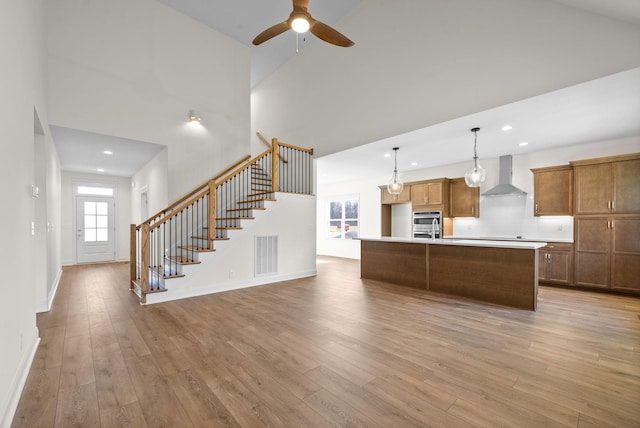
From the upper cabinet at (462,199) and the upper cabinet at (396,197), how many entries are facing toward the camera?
2

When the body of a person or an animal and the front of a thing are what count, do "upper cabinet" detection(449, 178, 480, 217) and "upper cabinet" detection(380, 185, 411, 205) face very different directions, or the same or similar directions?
same or similar directions

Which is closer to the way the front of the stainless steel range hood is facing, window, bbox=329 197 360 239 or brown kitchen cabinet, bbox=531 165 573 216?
the brown kitchen cabinet

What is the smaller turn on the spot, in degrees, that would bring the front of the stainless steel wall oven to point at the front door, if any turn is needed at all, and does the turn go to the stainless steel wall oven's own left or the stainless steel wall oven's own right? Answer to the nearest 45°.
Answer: approximately 90° to the stainless steel wall oven's own right

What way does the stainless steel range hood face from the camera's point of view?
toward the camera

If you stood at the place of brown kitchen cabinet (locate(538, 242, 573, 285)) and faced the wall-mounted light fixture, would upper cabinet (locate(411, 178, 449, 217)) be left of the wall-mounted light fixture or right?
right

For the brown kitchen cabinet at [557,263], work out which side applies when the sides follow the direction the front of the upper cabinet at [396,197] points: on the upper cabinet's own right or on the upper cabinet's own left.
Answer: on the upper cabinet's own left

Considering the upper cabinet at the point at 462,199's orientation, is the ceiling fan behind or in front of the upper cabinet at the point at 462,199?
in front

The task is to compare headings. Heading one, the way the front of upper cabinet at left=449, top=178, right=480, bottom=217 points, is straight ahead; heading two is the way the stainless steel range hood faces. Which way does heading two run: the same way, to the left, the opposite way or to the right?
the same way

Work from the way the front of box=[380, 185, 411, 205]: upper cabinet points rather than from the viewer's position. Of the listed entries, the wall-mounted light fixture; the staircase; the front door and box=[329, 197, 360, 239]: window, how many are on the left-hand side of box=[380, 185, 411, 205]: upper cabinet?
0

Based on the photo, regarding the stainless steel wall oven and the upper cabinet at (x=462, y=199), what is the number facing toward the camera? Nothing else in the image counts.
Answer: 2

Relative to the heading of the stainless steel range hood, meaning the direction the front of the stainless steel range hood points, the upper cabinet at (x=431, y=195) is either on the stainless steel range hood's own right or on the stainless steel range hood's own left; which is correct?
on the stainless steel range hood's own right

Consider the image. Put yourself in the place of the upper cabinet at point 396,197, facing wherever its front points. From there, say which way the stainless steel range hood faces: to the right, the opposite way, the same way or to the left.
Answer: the same way

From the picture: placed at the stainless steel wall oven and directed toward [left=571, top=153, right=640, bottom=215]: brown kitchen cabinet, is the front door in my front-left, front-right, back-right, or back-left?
back-right

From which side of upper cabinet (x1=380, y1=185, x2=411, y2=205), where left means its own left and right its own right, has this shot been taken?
front

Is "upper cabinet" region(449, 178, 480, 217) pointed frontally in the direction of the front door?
no

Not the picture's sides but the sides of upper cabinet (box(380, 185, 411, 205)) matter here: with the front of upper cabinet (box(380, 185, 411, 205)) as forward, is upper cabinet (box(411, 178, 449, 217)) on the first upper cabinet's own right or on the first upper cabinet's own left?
on the first upper cabinet's own left

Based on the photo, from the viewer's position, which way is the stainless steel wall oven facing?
facing the viewer

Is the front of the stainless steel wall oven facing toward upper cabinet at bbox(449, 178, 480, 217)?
no

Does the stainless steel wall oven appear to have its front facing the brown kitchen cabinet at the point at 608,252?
no
